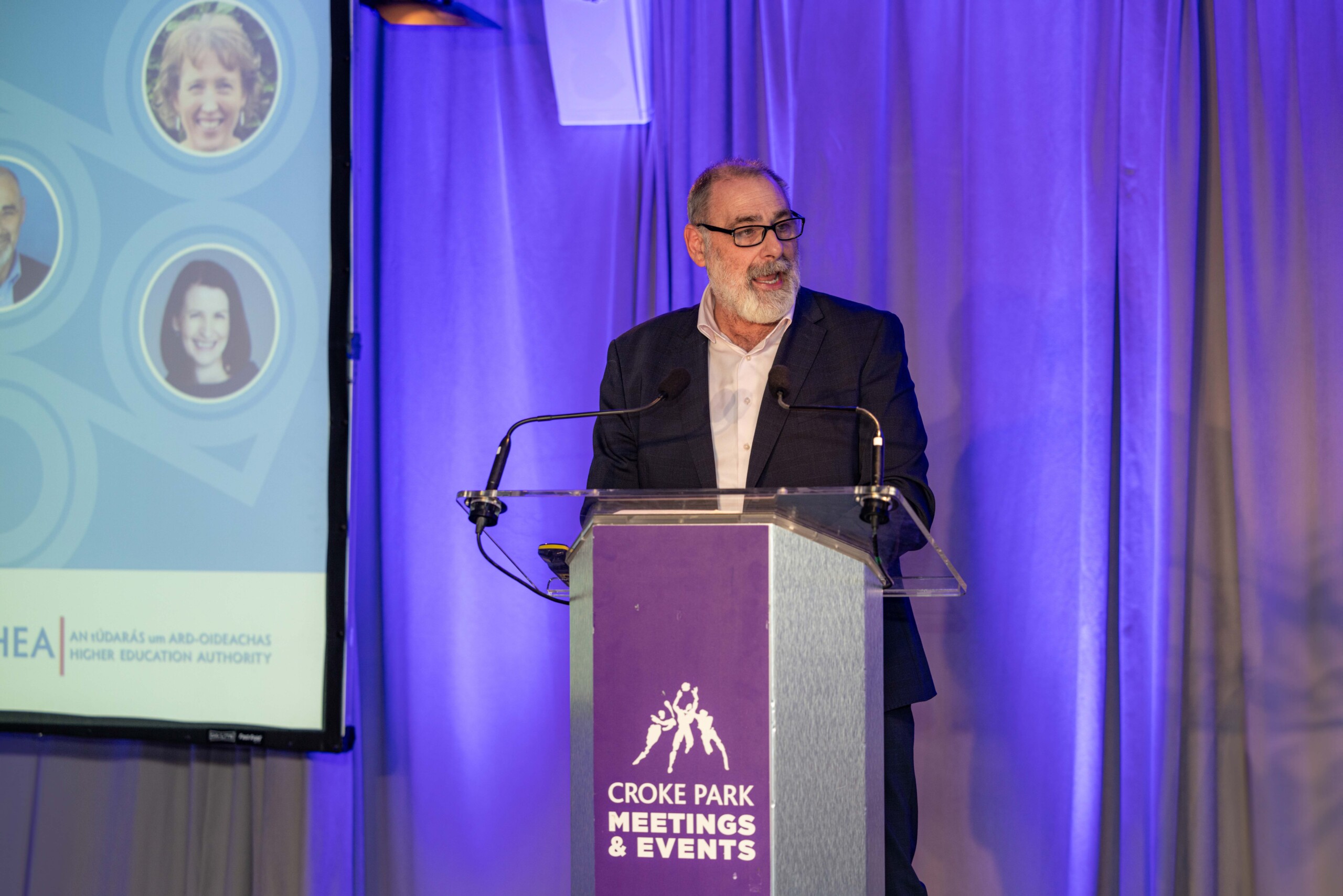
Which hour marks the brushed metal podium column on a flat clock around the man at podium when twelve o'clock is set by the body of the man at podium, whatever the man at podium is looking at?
The brushed metal podium column is roughly at 12 o'clock from the man at podium.

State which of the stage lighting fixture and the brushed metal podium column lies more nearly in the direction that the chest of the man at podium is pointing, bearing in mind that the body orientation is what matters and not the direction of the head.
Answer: the brushed metal podium column

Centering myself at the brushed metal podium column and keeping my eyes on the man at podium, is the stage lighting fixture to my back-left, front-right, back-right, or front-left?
front-left

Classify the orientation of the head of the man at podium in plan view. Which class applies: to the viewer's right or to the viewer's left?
to the viewer's right

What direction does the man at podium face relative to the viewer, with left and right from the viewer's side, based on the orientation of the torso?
facing the viewer

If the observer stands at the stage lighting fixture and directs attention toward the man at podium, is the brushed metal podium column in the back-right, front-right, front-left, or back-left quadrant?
front-right

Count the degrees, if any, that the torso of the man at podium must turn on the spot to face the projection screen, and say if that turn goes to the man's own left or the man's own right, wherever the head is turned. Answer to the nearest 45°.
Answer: approximately 135° to the man's own right

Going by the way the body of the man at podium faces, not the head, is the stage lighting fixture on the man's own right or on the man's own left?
on the man's own right

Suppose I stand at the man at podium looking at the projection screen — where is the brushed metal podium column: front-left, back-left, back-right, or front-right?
back-left
